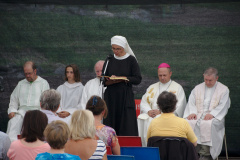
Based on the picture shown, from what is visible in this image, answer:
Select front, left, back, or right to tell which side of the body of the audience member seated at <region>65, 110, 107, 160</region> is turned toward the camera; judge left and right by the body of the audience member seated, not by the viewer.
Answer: back

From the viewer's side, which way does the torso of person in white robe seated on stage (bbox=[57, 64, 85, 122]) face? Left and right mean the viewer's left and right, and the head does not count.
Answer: facing the viewer and to the left of the viewer

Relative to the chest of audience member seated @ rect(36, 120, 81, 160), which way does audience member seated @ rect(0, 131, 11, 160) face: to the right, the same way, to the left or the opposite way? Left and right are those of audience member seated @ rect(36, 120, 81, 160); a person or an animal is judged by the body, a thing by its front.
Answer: the same way

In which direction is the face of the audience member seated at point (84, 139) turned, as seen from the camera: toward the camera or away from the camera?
away from the camera

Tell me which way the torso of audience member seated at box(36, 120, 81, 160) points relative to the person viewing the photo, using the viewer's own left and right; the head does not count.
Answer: facing away from the viewer

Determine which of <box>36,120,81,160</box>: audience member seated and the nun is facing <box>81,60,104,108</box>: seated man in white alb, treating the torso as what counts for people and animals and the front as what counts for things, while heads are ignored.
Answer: the audience member seated

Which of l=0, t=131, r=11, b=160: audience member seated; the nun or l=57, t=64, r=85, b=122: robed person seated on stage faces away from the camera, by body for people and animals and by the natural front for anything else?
l=0, t=131, r=11, b=160: audience member seated

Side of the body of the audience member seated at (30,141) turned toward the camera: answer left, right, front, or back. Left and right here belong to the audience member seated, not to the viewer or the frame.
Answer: back

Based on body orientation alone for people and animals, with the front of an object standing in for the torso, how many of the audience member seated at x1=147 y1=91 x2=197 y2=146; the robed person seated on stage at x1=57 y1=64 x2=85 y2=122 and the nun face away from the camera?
1

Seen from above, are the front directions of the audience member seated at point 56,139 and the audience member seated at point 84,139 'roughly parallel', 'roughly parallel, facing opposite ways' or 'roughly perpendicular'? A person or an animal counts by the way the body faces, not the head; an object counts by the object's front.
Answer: roughly parallel

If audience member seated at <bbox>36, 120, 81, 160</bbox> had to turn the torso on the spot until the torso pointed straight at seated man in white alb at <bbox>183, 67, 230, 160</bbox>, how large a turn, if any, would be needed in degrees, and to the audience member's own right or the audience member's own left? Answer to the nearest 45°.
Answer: approximately 45° to the audience member's own right

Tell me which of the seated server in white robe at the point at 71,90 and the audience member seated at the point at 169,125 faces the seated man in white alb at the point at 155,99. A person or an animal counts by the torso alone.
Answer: the audience member seated at the point at 169,125

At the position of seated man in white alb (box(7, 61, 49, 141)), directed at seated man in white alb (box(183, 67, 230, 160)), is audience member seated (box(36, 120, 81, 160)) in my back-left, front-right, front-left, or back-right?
front-right

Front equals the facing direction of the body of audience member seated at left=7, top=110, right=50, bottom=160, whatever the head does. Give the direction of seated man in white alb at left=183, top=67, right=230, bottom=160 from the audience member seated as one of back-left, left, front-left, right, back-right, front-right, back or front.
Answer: front-right

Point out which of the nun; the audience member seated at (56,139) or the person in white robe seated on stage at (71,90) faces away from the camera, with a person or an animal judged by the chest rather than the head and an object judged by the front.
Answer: the audience member seated at (56,139)

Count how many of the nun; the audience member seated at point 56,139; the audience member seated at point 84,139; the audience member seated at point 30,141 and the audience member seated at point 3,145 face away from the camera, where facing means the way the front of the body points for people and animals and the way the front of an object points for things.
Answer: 4

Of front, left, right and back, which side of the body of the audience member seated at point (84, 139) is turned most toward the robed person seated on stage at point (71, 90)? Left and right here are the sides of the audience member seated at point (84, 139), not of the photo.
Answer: front

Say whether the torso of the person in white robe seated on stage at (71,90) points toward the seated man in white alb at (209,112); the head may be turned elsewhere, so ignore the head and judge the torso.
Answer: no

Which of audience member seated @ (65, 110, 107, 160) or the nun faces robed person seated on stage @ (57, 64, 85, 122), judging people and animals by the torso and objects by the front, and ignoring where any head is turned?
audience member seated @ (65, 110, 107, 160)

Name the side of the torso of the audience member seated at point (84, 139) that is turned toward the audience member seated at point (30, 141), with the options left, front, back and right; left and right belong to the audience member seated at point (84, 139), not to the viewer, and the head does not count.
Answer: left

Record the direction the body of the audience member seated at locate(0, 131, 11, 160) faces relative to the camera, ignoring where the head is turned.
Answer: away from the camera

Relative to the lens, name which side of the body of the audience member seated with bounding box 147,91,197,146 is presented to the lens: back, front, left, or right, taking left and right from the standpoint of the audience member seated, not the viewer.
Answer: back
